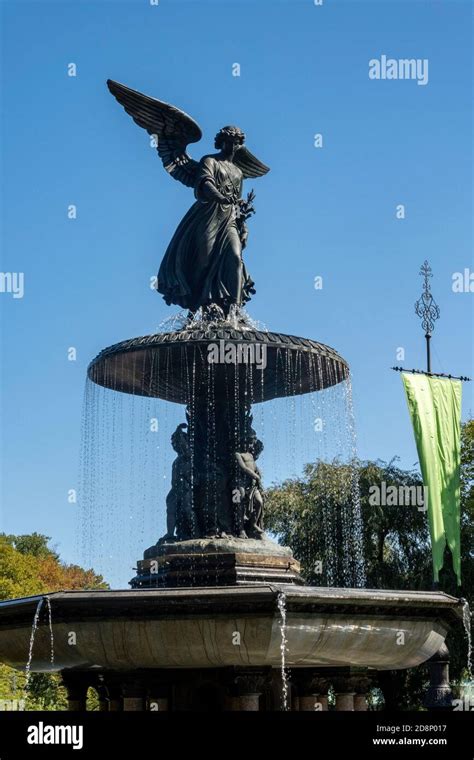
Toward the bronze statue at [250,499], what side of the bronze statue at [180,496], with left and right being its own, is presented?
back

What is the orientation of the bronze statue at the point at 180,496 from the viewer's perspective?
to the viewer's left

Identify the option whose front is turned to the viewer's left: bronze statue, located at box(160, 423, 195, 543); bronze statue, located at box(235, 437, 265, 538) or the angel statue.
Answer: bronze statue, located at box(160, 423, 195, 543)

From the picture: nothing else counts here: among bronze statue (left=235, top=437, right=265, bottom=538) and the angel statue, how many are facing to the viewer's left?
0

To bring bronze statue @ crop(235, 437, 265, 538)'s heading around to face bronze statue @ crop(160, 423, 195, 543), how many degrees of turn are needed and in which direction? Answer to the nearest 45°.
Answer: approximately 135° to its right

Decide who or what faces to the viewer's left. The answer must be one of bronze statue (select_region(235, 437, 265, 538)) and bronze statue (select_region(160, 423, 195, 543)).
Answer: bronze statue (select_region(160, 423, 195, 543))

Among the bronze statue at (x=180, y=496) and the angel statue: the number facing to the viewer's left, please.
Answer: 1

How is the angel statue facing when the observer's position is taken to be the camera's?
facing the viewer and to the right of the viewer

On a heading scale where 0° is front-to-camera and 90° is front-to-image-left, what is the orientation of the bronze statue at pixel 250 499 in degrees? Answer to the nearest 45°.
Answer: approximately 315°

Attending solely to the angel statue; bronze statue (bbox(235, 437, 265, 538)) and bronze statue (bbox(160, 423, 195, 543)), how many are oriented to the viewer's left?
1
